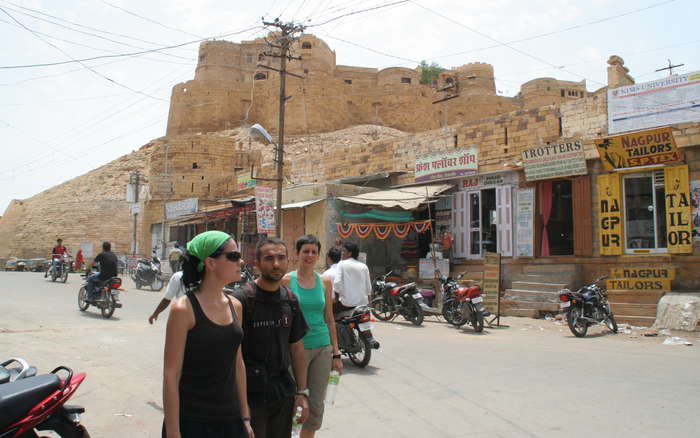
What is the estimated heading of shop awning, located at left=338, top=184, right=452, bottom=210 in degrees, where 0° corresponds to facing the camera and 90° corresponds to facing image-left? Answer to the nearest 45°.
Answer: approximately 45°

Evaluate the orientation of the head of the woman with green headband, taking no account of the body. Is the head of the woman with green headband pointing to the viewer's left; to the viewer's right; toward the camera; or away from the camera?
to the viewer's right

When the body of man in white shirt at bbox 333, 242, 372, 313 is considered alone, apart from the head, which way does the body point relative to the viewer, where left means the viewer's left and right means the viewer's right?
facing away from the viewer and to the left of the viewer

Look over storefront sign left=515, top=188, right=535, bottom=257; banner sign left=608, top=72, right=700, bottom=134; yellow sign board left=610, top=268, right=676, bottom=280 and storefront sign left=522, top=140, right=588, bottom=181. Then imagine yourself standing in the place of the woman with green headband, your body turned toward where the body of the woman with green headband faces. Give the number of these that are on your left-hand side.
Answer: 4

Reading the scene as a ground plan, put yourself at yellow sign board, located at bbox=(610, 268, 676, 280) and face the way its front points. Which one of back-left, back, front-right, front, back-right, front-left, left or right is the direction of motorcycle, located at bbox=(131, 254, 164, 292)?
right

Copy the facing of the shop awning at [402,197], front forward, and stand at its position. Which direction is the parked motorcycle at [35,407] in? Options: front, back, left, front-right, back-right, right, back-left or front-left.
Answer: front-left

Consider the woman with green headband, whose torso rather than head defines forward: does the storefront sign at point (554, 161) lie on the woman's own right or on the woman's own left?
on the woman's own left
